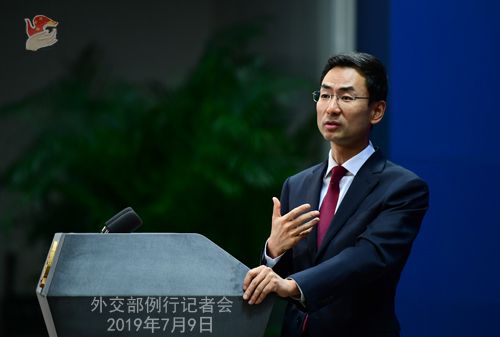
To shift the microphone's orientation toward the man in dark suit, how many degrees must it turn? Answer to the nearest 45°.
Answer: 0° — it already faces them

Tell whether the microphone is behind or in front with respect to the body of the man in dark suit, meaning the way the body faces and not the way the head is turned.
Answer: in front

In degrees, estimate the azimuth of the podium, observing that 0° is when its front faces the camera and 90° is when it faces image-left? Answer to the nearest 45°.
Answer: approximately 90°

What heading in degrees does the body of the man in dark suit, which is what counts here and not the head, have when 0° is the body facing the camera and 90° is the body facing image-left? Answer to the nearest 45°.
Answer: approximately 45°

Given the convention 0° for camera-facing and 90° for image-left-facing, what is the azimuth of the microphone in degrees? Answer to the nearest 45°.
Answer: approximately 270°

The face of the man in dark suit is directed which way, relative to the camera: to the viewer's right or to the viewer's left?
to the viewer's left

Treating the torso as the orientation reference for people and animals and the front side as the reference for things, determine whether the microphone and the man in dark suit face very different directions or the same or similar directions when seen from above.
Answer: very different directions
